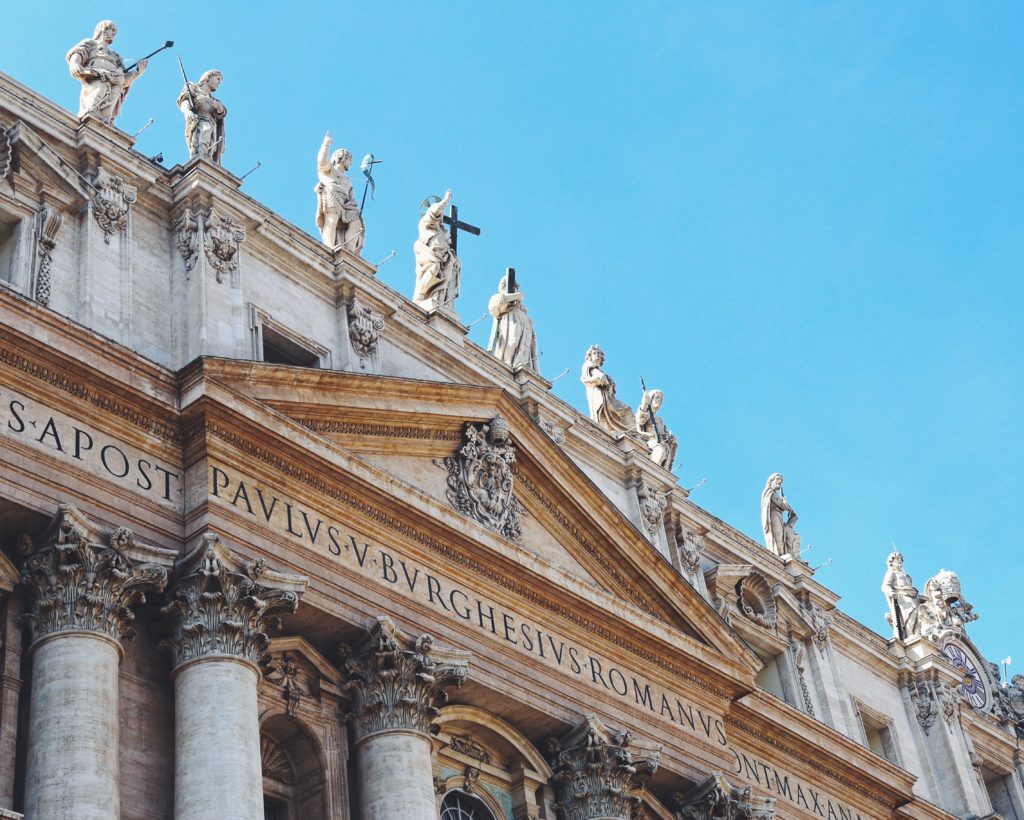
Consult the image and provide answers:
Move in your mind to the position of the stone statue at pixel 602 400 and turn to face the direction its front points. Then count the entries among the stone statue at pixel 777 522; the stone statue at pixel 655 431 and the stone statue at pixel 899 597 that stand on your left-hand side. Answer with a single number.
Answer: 3

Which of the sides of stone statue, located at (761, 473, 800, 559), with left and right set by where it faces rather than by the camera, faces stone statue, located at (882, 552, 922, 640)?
left

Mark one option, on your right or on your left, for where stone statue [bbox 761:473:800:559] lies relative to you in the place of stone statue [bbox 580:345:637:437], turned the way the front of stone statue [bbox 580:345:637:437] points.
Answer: on your left

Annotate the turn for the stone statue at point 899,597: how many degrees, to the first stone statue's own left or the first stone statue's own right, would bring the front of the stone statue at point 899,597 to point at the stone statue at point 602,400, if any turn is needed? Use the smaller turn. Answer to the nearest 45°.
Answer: approximately 90° to the first stone statue's own right
